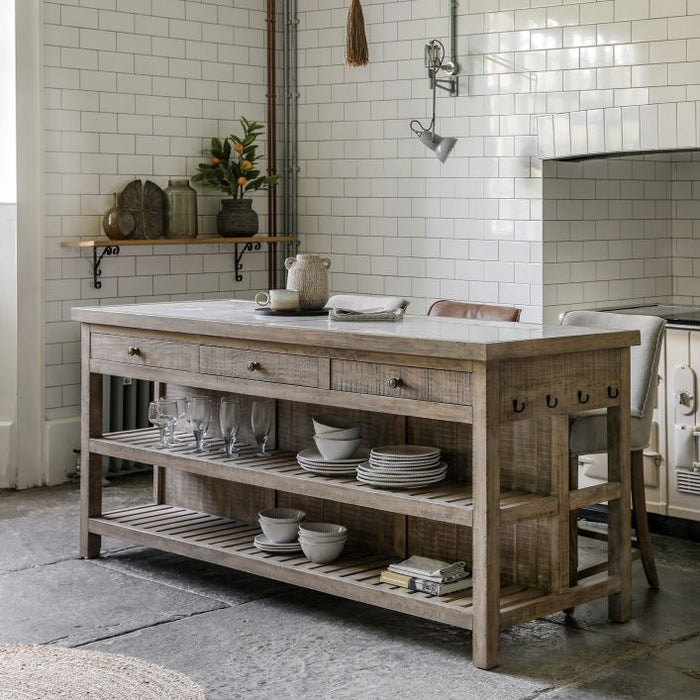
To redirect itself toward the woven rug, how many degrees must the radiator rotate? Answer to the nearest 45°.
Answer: approximately 45° to its right

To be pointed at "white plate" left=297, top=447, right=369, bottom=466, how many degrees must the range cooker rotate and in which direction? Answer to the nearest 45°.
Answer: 0° — it already faces it

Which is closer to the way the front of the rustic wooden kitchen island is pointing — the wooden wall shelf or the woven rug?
the woven rug

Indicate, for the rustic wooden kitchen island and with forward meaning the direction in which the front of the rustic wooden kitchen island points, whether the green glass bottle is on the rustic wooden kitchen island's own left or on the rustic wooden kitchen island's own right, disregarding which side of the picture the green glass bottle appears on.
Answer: on the rustic wooden kitchen island's own right

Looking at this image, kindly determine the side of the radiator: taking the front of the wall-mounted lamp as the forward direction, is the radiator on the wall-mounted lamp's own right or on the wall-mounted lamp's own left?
on the wall-mounted lamp's own right

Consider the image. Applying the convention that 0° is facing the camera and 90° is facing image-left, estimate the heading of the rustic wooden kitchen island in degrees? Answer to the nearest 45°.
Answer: approximately 45°
